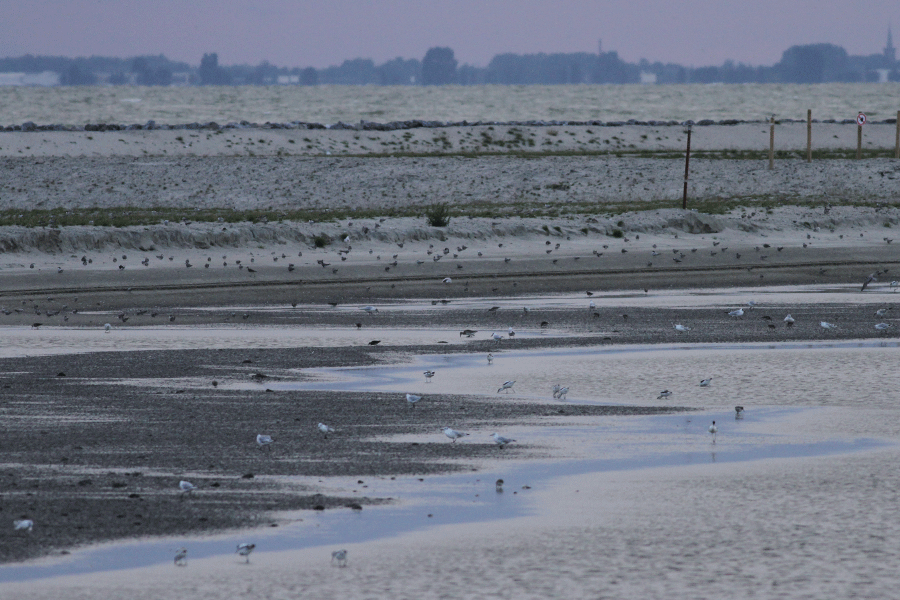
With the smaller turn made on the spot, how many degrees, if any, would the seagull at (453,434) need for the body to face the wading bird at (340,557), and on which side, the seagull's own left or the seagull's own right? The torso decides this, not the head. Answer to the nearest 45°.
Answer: approximately 90° to the seagull's own left

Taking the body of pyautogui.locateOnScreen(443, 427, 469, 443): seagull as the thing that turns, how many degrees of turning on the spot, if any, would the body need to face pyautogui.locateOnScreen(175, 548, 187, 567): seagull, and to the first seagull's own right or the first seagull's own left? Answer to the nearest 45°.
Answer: approximately 45° to the first seagull's own left

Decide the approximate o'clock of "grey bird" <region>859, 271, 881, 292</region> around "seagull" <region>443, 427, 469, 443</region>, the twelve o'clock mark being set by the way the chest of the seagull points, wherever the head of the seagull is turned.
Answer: The grey bird is roughly at 4 o'clock from the seagull.

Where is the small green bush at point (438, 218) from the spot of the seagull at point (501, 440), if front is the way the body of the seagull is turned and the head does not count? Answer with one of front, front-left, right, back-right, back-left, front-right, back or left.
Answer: right

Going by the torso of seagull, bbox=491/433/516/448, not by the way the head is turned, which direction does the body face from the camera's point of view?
to the viewer's left

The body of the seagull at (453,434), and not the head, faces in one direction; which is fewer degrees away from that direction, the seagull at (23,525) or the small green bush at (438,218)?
the seagull

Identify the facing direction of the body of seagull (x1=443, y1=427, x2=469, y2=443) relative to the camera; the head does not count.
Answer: to the viewer's left

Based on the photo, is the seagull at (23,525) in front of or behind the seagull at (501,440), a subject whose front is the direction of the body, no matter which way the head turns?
in front
